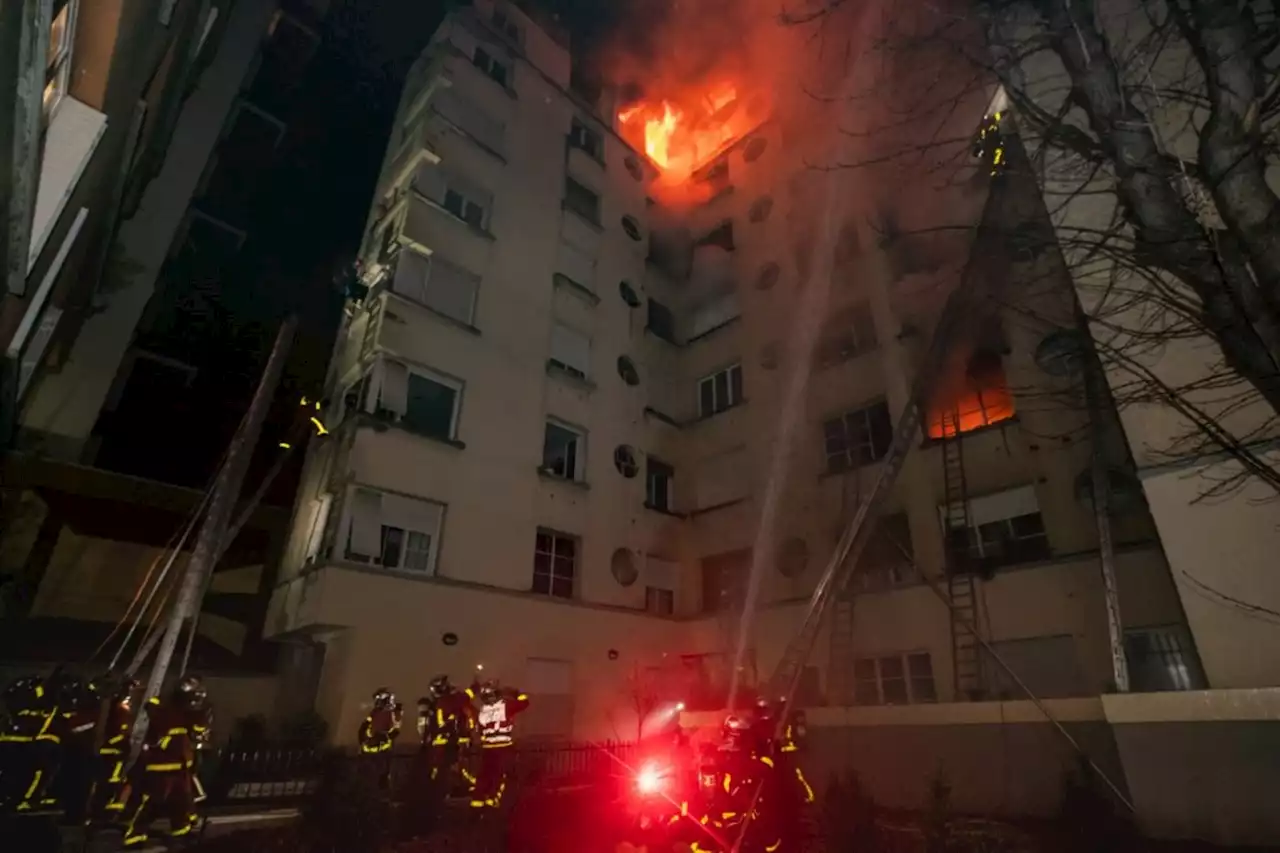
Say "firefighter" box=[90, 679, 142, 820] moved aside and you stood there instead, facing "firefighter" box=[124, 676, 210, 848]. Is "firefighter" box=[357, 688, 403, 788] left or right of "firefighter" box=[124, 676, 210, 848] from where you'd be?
left

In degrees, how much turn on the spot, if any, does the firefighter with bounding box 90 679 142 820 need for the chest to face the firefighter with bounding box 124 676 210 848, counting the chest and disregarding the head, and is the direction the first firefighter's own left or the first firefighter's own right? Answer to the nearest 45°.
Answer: approximately 45° to the first firefighter's own right

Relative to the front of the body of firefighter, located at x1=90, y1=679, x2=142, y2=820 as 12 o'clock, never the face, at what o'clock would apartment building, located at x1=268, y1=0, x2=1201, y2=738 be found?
The apartment building is roughly at 12 o'clock from the firefighter.
